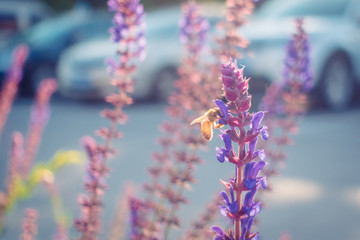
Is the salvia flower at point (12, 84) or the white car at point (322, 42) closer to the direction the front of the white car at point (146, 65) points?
the salvia flower

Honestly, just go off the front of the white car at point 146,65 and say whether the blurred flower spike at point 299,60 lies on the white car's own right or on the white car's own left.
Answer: on the white car's own left

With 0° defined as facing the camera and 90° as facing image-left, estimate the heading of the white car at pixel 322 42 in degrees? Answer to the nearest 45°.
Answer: approximately 45°

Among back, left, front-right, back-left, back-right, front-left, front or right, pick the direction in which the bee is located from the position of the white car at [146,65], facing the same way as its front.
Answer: front-left

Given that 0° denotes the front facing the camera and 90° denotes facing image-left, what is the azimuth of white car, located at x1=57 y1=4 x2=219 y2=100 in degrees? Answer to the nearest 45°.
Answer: approximately 45°

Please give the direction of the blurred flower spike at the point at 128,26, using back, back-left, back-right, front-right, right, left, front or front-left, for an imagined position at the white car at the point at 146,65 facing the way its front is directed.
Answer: front-left

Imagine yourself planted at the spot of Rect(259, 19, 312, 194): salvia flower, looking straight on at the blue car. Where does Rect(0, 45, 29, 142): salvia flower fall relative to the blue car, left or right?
left

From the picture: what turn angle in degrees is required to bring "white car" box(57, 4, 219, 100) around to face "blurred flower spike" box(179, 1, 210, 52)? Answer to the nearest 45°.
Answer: approximately 45° to its left
